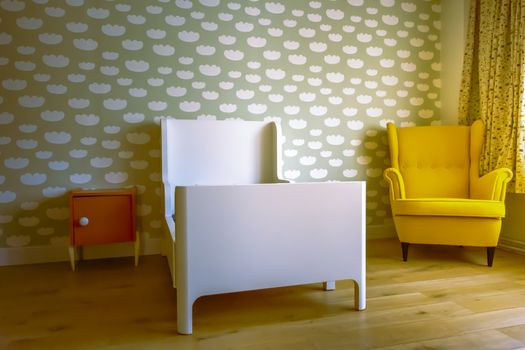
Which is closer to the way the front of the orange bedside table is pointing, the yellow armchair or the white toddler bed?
the white toddler bed

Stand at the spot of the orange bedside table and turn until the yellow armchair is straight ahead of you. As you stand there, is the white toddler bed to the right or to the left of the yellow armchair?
right

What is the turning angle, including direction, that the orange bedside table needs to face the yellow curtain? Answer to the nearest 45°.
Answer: approximately 90° to its left

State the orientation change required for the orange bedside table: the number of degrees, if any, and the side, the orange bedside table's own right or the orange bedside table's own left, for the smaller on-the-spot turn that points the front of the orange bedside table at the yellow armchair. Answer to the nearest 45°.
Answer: approximately 90° to the orange bedside table's own left

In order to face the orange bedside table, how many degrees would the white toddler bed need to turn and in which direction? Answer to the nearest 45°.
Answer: approximately 135° to its right

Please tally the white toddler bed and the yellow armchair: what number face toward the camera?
2

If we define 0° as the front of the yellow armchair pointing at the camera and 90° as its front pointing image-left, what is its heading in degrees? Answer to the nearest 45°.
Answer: approximately 0°

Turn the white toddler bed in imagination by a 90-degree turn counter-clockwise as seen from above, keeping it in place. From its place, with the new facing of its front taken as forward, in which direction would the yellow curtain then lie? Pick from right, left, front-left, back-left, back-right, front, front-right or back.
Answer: front-left

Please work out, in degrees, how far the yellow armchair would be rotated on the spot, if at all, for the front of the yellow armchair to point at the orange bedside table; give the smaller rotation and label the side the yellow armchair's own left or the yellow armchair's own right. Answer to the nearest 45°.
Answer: approximately 45° to the yellow armchair's own right
